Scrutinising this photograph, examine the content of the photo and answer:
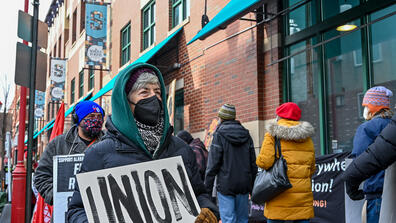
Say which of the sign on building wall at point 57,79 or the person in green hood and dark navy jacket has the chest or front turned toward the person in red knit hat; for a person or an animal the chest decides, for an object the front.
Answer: the sign on building wall

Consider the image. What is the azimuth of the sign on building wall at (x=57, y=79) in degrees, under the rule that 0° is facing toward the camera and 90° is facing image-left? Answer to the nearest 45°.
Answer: approximately 0°

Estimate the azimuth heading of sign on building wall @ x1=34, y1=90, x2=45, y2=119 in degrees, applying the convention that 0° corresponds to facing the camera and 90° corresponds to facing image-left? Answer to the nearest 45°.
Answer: approximately 0°

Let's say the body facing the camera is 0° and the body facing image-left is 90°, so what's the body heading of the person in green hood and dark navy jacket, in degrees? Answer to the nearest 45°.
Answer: approximately 315°

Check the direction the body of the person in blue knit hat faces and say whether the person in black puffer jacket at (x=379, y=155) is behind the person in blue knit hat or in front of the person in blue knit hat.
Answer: in front

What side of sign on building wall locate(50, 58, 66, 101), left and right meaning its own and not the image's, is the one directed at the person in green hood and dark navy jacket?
front

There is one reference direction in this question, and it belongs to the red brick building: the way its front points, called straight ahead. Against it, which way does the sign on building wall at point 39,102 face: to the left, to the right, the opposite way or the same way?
to the left

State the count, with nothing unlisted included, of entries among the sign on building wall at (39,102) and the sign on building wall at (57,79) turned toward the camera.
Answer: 2

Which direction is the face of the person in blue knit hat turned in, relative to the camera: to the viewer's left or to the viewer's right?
to the viewer's right

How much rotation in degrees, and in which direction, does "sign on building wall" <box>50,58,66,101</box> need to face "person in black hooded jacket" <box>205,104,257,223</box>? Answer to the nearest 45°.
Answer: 0° — it already faces them
